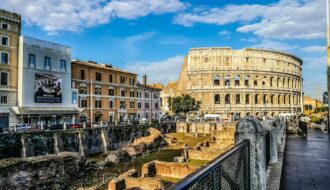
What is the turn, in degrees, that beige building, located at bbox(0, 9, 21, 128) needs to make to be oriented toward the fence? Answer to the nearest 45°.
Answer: approximately 45° to its right

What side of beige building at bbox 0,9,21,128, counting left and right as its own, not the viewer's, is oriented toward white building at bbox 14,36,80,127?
left

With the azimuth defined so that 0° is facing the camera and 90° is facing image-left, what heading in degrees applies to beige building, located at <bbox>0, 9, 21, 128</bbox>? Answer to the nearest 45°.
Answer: approximately 315°

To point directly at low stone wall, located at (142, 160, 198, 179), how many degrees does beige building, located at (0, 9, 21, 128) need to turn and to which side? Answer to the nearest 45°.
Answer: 0° — it already faces it
